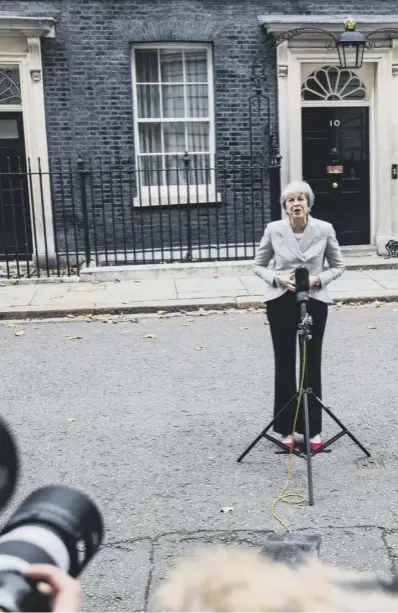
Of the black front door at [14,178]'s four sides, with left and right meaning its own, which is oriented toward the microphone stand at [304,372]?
front

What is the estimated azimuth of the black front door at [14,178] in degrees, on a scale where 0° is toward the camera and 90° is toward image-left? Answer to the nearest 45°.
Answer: approximately 0°

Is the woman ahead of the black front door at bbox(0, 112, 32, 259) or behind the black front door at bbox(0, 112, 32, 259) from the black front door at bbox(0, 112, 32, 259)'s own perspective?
ahead

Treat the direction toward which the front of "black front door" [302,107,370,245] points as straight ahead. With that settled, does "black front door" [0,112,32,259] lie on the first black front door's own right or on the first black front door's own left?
on the first black front door's own right

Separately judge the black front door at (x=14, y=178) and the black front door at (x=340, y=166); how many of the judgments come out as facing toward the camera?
2

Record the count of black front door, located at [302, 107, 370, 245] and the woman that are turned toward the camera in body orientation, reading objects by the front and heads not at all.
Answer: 2

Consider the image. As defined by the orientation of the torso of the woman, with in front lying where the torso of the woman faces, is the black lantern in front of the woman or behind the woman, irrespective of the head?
behind

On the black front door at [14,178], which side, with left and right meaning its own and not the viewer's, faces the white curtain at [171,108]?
left

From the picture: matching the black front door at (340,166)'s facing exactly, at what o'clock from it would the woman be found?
The woman is roughly at 12 o'clock from the black front door.
